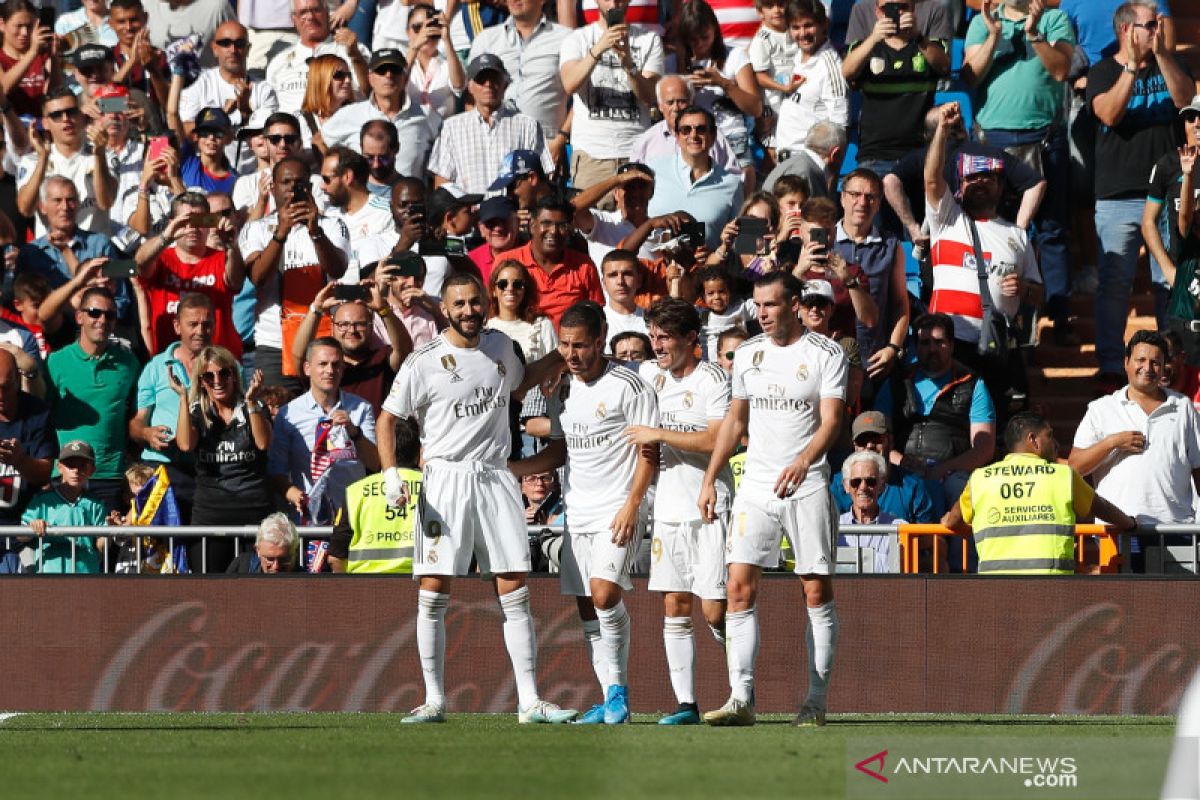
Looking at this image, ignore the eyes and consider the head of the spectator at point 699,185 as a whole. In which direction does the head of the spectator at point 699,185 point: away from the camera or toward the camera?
toward the camera

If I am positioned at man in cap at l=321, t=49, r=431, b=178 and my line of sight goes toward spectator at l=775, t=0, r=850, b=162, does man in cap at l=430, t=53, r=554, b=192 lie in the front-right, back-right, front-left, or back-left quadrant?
front-right

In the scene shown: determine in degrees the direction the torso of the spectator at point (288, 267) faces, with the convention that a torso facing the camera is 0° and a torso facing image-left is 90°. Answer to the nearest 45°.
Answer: approximately 0°

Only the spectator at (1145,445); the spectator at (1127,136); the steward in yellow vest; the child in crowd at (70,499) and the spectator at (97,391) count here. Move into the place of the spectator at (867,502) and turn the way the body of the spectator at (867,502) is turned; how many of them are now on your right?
2

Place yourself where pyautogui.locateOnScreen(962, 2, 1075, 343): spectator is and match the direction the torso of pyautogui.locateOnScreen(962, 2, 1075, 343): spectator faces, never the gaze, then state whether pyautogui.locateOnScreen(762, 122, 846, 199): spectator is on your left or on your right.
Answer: on your right

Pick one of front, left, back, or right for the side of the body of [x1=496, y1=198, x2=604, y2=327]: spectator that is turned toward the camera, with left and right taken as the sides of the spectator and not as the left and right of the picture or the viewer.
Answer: front

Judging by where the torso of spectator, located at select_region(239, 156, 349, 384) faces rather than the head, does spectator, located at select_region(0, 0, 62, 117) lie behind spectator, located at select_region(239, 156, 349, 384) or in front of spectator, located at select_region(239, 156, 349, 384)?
behind

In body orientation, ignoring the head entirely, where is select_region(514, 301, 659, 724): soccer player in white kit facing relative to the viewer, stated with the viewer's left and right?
facing the viewer and to the left of the viewer

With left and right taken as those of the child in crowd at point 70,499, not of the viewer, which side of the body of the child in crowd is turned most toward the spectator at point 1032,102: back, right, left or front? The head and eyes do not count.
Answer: left

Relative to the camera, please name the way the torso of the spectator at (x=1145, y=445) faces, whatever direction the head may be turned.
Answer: toward the camera

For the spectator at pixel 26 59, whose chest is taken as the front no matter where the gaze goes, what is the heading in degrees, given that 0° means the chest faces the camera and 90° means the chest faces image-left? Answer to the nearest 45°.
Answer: approximately 315°

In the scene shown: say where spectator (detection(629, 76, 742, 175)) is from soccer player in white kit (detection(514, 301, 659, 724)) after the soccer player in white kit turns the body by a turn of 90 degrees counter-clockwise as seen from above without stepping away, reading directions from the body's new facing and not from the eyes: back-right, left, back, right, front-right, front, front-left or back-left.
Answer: back-left

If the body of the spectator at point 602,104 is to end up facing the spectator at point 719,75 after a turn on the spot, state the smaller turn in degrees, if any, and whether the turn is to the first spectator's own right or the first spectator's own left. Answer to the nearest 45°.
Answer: approximately 135° to the first spectator's own left
